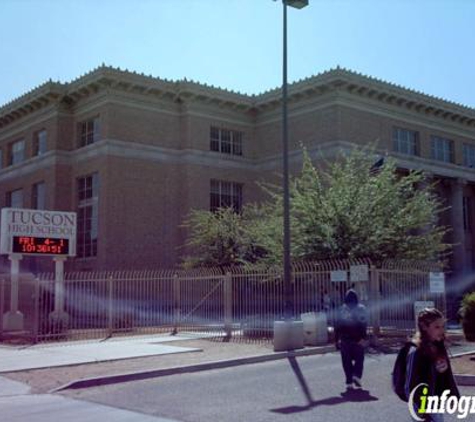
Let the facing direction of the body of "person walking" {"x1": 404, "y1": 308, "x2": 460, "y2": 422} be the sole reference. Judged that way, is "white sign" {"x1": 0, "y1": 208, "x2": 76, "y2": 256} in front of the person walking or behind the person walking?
behind

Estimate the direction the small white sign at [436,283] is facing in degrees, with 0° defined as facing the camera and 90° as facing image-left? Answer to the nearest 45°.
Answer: approximately 0°

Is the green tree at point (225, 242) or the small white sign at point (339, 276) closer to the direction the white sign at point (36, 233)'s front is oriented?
the small white sign

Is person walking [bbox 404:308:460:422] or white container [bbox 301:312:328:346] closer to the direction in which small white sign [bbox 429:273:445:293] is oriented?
the person walking

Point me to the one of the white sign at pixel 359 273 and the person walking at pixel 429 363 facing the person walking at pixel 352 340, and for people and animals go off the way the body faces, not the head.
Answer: the white sign

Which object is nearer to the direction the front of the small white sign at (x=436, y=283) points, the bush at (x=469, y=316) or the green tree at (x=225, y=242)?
the bush
